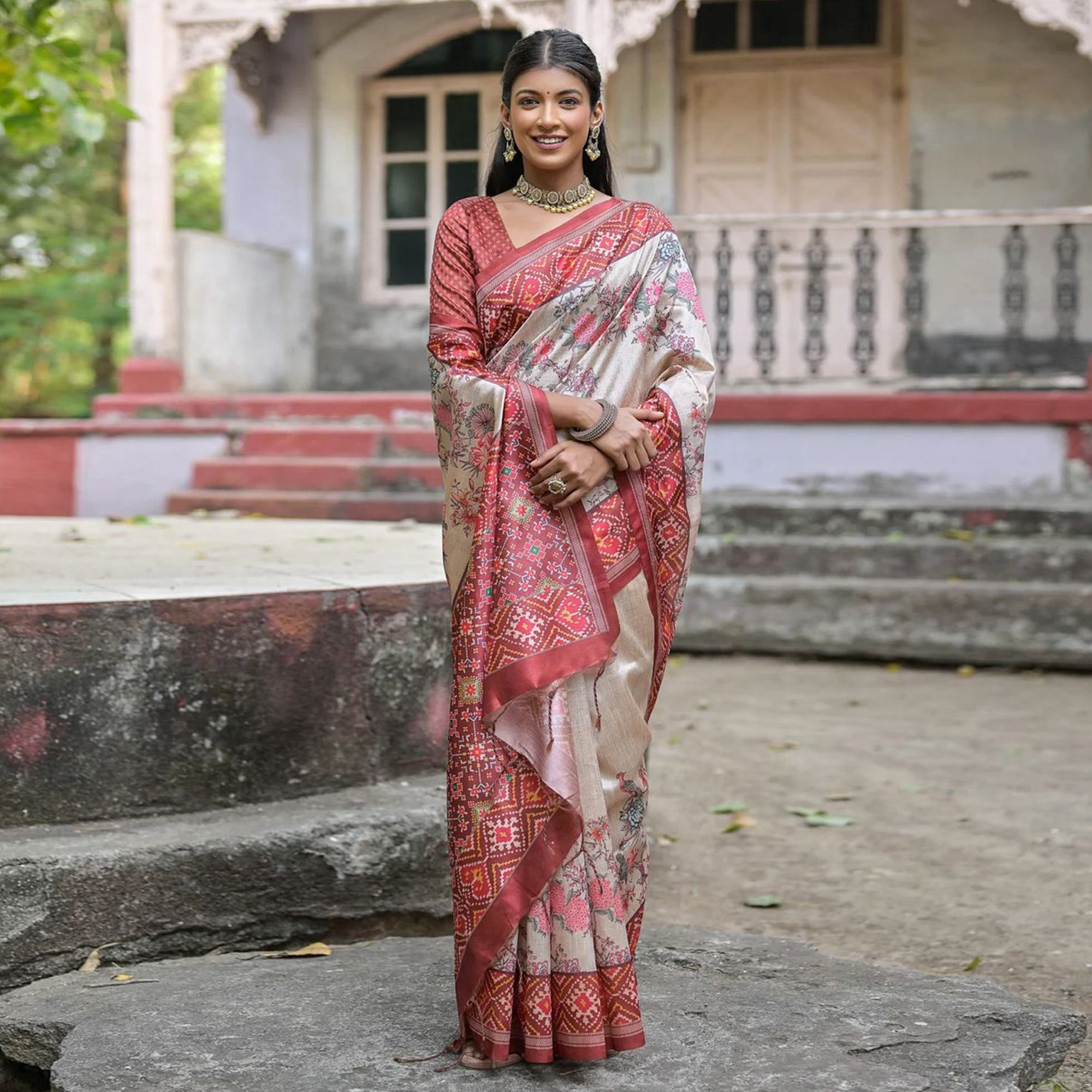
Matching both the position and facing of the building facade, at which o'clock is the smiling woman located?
The smiling woman is roughly at 12 o'clock from the building facade.

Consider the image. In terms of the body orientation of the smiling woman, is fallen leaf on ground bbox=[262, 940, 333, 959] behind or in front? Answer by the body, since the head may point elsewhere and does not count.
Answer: behind

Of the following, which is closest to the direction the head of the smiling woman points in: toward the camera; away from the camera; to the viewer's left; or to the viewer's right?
toward the camera

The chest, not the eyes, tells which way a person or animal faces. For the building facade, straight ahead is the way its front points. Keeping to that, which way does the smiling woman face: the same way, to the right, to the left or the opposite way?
the same way

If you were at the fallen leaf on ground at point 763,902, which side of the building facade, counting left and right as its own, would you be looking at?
front

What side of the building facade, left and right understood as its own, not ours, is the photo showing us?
front

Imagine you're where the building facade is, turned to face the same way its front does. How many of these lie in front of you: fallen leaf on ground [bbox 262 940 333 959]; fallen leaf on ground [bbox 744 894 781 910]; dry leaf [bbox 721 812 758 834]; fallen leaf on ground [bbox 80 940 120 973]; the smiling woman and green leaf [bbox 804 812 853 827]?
6

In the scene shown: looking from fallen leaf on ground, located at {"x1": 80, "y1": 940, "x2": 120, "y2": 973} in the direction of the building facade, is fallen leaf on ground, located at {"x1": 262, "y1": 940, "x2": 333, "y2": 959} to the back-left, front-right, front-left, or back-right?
front-right

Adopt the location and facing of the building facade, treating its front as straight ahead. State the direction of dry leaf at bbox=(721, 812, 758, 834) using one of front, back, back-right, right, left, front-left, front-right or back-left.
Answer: front

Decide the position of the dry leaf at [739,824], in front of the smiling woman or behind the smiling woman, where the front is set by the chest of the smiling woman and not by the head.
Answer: behind

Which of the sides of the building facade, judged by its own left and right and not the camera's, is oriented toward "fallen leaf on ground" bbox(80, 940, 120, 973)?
front

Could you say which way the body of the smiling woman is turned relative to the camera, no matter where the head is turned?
toward the camera

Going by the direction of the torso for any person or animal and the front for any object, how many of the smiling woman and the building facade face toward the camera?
2

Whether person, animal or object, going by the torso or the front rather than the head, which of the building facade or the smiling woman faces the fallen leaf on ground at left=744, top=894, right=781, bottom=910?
the building facade
